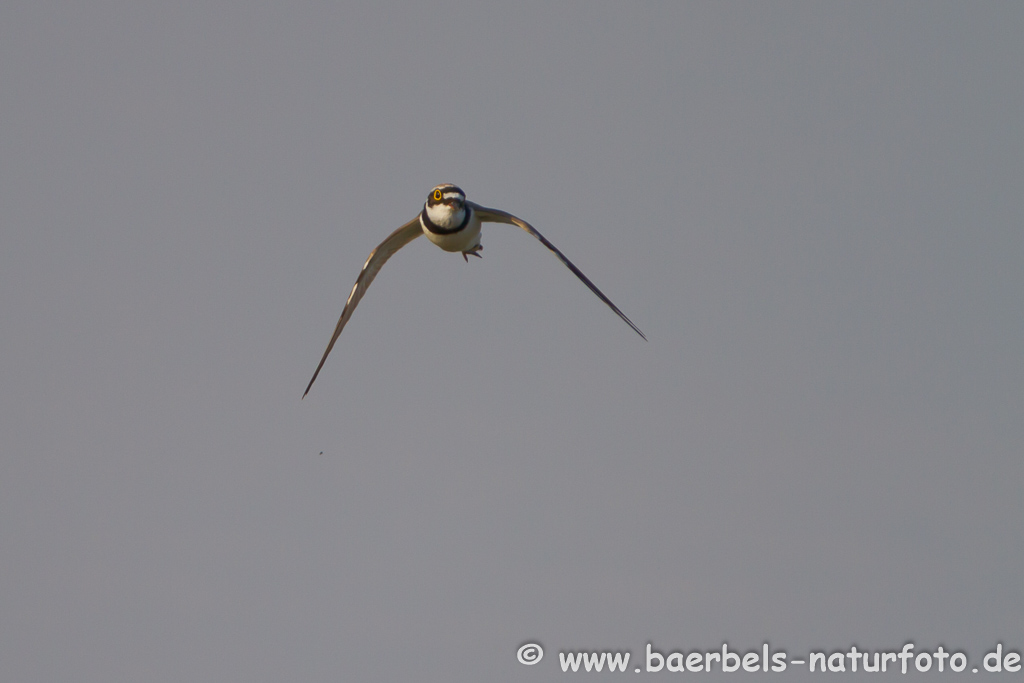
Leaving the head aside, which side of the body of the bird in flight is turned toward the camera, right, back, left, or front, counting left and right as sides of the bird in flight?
front
